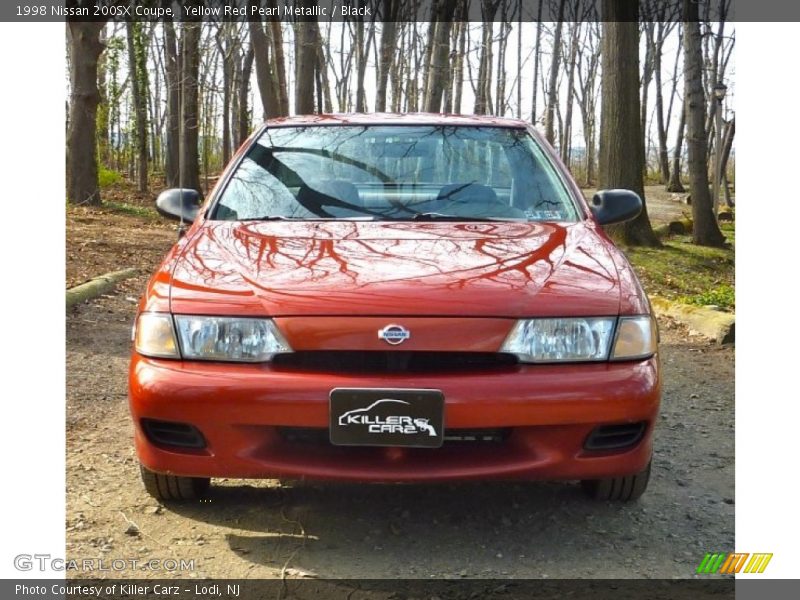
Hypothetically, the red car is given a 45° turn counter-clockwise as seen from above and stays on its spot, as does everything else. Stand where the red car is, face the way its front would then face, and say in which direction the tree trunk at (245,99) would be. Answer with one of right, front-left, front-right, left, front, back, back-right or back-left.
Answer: back-left

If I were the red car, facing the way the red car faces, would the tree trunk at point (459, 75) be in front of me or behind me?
behind

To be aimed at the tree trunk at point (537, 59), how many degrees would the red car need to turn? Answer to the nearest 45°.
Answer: approximately 180°

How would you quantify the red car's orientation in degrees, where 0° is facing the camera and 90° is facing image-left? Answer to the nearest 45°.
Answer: approximately 0°
